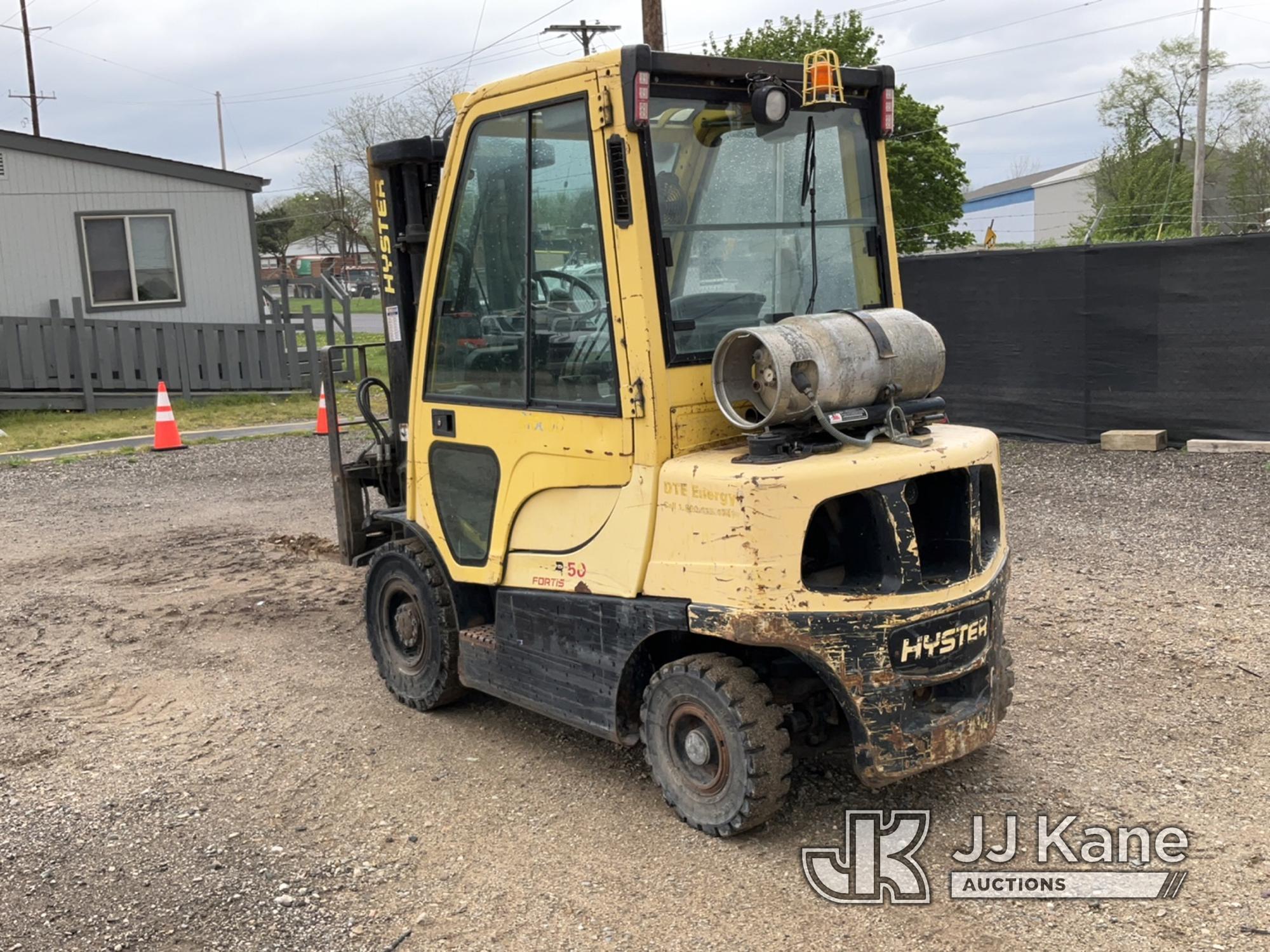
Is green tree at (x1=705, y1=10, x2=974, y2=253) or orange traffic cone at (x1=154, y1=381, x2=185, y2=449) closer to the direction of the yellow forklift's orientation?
the orange traffic cone

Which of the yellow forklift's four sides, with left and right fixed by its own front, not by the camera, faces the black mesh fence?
right

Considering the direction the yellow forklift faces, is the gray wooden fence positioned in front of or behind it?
in front

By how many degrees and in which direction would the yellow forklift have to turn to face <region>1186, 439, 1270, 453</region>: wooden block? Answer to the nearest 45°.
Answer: approximately 90° to its right

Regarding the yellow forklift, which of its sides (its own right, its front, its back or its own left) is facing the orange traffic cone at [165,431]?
front

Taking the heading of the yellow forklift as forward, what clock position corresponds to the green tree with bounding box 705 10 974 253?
The green tree is roughly at 2 o'clock from the yellow forklift.

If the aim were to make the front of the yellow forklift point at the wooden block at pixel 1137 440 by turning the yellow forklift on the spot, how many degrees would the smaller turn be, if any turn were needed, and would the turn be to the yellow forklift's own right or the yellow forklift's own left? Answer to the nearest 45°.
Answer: approximately 90° to the yellow forklift's own right

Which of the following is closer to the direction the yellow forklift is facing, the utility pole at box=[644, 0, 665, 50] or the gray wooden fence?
the gray wooden fence

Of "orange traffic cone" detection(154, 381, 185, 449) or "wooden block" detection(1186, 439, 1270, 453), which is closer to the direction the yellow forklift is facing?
the orange traffic cone

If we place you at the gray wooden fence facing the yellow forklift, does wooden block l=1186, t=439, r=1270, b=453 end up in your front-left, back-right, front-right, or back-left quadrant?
front-left

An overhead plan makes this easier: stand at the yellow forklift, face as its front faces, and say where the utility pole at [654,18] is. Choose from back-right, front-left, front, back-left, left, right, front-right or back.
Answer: front-right

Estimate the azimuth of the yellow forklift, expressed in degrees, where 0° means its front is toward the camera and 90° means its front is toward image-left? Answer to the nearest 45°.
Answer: approximately 135°

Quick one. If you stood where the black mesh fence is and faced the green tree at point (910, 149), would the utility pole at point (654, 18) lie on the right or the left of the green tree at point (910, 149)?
left

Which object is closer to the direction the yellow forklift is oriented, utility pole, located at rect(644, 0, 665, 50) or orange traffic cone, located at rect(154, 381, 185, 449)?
the orange traffic cone
